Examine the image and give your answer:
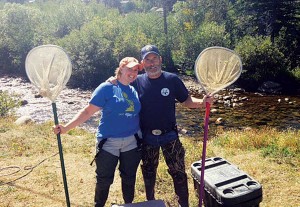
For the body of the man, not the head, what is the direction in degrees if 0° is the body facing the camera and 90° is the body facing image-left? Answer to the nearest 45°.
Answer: approximately 0°

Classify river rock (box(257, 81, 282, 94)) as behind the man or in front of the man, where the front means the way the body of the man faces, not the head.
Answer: behind

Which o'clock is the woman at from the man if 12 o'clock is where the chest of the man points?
The woman is roughly at 2 o'clock from the man.

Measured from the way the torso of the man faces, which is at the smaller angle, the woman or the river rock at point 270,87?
the woman
